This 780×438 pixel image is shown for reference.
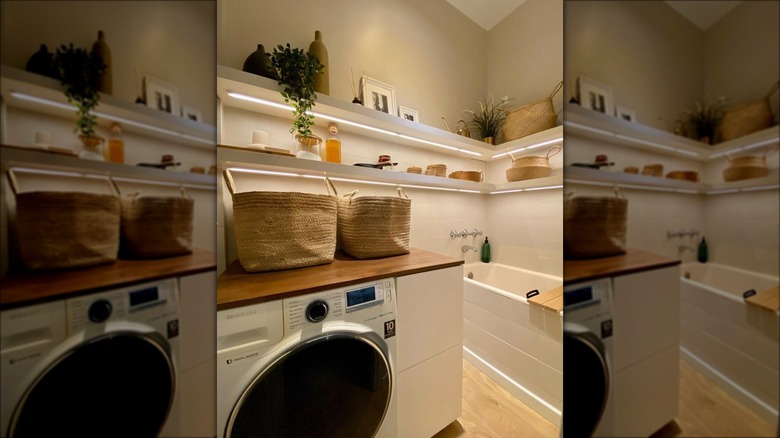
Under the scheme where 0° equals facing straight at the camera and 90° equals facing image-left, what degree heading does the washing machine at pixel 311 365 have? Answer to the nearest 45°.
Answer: approximately 315°
